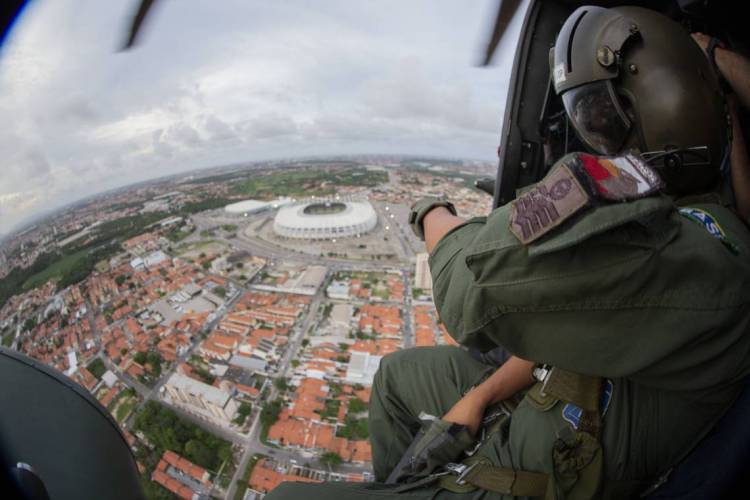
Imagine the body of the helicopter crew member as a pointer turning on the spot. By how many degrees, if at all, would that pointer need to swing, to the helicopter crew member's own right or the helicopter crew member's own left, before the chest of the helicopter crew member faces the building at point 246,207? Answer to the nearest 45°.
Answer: approximately 45° to the helicopter crew member's own right

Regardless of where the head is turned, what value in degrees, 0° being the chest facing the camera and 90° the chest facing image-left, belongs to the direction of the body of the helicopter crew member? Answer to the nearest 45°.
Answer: approximately 90°

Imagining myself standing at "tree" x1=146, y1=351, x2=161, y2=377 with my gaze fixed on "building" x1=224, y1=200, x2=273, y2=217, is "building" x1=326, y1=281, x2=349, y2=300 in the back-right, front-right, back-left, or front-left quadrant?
front-right

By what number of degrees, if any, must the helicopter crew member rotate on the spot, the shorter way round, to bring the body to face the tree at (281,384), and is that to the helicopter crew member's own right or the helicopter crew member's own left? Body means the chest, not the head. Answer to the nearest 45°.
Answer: approximately 45° to the helicopter crew member's own right

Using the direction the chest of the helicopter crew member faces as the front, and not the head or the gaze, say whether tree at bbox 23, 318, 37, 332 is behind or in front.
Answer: in front

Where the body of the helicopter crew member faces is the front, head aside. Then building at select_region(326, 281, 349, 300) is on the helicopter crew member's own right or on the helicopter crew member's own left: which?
on the helicopter crew member's own right

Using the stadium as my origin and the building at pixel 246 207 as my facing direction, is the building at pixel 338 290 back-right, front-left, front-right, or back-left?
back-left

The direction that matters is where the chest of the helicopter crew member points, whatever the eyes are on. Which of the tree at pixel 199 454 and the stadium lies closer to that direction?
the tree

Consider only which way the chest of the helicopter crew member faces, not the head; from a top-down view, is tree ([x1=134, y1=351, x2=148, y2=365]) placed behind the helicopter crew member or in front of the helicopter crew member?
in front
